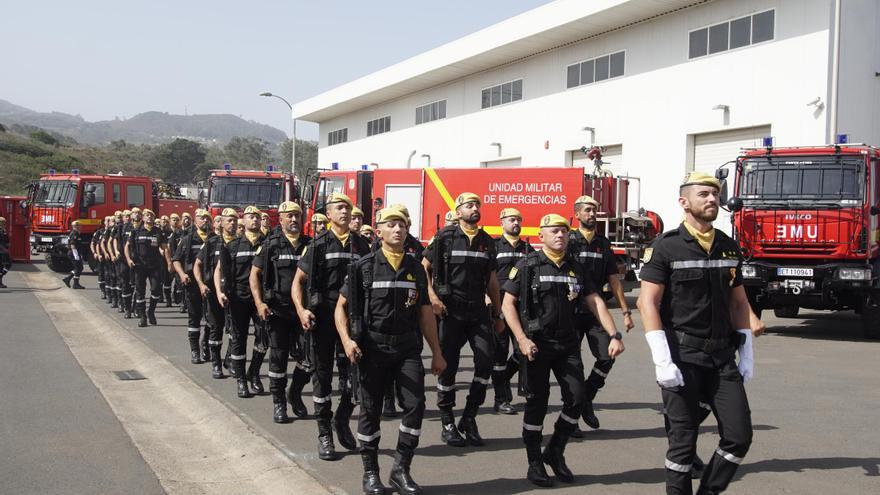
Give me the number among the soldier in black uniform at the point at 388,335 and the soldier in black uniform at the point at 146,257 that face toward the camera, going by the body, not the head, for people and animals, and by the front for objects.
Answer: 2

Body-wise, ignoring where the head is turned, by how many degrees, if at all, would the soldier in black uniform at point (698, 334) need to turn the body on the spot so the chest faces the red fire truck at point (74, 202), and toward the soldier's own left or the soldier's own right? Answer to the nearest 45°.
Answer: approximately 180°

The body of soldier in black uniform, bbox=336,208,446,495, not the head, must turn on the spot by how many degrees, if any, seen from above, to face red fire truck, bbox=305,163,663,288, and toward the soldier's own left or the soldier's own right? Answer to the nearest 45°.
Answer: approximately 180°

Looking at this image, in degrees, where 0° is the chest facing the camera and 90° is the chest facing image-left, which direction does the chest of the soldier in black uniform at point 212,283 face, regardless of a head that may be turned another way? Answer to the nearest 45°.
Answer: approximately 315°

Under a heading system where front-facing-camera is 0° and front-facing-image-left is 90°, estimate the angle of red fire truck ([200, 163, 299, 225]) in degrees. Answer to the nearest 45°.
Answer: approximately 0°

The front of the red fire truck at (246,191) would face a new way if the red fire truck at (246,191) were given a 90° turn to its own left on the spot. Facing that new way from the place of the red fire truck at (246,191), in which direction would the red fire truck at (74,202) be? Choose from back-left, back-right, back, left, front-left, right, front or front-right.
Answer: back-left

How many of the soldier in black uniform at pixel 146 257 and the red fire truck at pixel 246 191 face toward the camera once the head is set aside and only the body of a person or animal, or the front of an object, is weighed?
2

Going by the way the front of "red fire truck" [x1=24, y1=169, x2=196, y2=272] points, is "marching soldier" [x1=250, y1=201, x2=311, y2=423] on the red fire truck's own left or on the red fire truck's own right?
on the red fire truck's own left

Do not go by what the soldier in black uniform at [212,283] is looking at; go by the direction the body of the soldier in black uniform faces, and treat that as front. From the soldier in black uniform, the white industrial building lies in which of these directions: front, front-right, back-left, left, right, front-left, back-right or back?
left
